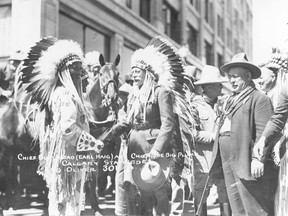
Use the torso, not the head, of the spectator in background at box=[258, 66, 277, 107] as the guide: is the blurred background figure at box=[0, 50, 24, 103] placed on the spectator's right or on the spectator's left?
on the spectator's right

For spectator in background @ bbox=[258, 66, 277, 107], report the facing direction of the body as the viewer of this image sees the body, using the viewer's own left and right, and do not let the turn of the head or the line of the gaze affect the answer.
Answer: facing the viewer and to the left of the viewer

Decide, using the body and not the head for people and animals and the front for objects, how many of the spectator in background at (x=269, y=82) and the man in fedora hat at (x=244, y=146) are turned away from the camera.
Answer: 0

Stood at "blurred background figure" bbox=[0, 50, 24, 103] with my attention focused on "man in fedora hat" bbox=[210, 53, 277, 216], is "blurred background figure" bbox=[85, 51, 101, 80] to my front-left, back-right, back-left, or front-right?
front-left

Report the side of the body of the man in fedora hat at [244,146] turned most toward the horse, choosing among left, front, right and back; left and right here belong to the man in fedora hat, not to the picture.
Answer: right

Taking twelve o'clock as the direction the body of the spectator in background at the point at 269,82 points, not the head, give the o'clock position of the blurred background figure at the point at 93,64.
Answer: The blurred background figure is roughly at 2 o'clock from the spectator in background.

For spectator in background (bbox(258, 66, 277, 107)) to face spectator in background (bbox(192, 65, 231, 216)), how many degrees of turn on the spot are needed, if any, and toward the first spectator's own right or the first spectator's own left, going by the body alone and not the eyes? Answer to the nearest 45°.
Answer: approximately 45° to the first spectator's own right

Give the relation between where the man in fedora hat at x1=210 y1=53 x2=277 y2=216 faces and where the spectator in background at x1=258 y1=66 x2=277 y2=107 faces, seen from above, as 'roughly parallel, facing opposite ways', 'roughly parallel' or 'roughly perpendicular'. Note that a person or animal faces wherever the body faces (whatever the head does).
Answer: roughly parallel
